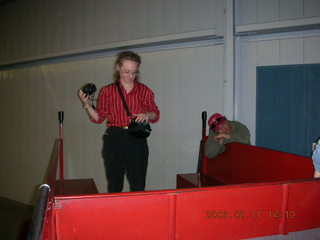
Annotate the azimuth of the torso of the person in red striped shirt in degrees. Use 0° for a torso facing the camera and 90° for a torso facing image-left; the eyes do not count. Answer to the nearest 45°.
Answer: approximately 0°

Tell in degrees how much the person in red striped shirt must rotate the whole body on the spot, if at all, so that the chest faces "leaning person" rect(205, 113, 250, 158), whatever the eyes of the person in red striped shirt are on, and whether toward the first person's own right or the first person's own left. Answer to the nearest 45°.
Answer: approximately 135° to the first person's own left
